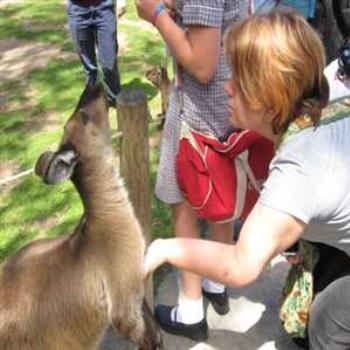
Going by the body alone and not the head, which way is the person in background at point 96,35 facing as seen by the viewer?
toward the camera

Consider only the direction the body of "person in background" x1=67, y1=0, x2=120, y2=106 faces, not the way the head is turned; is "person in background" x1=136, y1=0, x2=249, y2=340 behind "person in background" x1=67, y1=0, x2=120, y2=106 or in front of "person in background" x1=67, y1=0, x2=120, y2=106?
in front

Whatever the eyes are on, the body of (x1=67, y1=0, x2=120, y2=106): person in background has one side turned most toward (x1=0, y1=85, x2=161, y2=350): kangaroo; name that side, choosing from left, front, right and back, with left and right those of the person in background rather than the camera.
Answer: front

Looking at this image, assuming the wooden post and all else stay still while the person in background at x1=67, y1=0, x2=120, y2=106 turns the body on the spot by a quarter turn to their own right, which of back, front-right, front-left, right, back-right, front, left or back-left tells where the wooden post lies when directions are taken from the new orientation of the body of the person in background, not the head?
left
